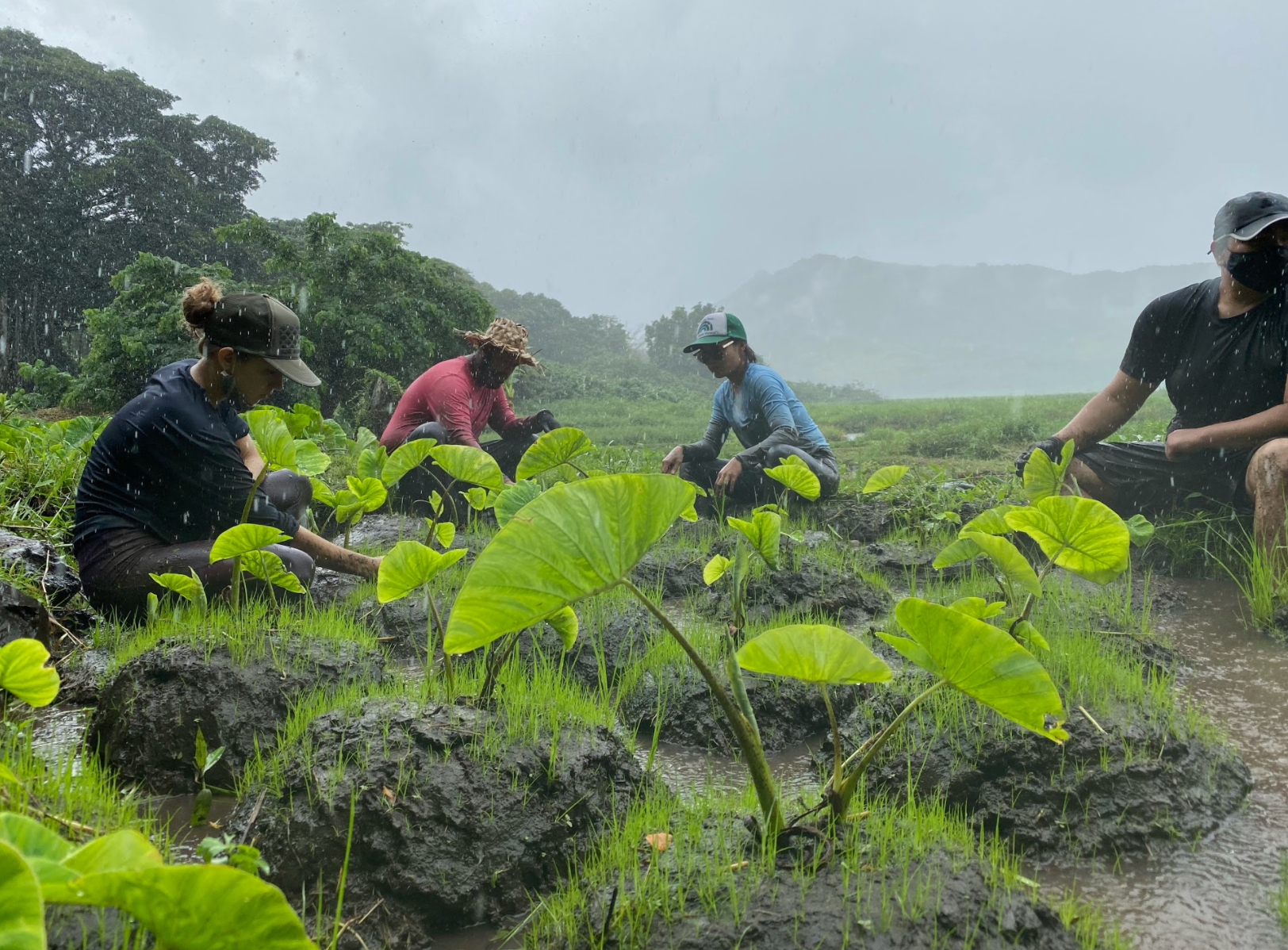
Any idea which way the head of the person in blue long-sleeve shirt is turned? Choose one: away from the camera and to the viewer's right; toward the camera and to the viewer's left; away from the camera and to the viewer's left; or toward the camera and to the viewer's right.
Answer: toward the camera and to the viewer's left

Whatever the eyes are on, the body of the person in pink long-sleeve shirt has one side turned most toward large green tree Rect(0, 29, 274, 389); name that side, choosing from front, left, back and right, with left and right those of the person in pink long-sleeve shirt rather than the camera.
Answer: back

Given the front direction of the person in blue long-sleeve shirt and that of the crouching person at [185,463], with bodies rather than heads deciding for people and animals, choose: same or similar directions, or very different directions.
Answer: very different directions

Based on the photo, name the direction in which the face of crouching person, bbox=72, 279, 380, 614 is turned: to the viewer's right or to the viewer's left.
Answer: to the viewer's right

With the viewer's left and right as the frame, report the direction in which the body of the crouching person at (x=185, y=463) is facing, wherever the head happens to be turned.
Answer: facing to the right of the viewer

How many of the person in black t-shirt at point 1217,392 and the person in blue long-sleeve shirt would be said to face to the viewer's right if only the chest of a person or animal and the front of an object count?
0

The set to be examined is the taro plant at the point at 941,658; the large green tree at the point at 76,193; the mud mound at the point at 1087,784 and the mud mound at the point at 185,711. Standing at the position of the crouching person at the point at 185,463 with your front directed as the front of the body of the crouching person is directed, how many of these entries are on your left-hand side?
1

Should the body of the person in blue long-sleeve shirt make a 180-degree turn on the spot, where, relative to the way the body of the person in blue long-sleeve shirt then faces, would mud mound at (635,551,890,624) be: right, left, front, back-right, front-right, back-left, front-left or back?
back-right

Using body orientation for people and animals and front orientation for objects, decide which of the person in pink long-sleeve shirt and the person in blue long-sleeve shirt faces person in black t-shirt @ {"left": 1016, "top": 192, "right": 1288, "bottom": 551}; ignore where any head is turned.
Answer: the person in pink long-sleeve shirt
